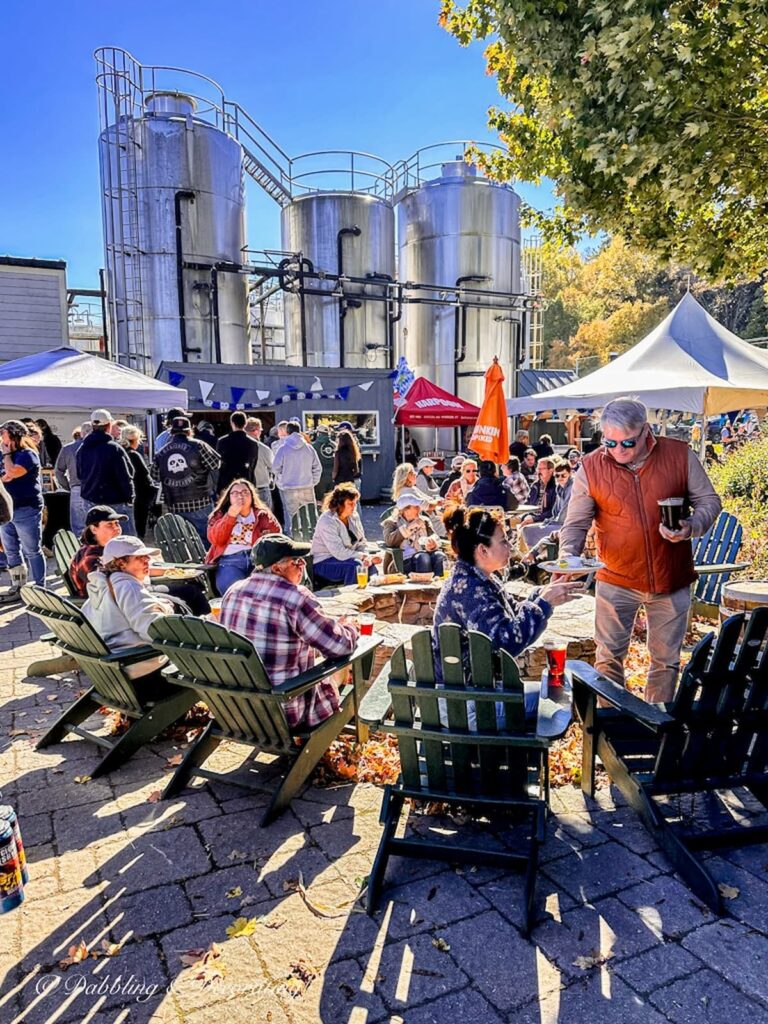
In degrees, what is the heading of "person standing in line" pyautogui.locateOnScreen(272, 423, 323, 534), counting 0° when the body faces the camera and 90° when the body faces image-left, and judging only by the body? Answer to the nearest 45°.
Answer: approximately 180°

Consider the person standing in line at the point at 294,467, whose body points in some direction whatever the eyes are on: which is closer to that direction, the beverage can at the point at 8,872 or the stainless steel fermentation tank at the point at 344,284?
the stainless steel fermentation tank

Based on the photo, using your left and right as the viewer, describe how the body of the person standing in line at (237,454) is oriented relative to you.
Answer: facing away from the viewer

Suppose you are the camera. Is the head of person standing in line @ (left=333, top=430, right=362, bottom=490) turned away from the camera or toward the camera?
away from the camera

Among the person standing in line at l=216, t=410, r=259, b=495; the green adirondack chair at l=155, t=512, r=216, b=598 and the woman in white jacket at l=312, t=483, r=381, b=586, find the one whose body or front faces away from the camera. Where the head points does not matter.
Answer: the person standing in line

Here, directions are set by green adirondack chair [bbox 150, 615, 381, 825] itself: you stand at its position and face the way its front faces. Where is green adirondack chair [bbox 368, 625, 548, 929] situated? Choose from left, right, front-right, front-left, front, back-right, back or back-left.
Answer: right

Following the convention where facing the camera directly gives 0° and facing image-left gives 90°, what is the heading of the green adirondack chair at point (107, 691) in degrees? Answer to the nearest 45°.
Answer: approximately 225°

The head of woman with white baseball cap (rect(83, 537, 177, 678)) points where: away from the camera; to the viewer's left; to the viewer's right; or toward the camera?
to the viewer's right

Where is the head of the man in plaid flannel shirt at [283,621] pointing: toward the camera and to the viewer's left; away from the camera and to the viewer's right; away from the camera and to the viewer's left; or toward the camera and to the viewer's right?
away from the camera and to the viewer's right

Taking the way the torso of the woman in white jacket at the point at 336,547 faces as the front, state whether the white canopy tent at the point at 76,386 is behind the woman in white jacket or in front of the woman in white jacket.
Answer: behind

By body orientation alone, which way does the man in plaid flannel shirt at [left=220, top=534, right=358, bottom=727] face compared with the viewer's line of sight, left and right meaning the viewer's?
facing away from the viewer and to the right of the viewer

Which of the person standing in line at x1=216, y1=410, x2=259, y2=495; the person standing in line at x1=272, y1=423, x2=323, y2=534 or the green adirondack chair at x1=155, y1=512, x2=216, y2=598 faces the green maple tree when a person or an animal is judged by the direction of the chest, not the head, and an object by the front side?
the green adirondack chair

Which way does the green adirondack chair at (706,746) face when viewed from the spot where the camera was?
facing away from the viewer and to the left of the viewer

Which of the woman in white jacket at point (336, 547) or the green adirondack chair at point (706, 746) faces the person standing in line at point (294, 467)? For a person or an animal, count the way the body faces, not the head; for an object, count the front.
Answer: the green adirondack chair

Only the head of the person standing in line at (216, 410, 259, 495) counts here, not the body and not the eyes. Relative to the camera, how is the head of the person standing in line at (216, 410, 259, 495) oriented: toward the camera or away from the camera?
away from the camera

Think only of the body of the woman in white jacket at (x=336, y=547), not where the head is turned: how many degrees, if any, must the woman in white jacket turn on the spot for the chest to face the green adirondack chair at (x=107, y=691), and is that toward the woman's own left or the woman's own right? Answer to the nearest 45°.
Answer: approximately 90° to the woman's own right

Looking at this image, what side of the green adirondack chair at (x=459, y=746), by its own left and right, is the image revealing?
back

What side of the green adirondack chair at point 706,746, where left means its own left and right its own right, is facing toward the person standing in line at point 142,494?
front

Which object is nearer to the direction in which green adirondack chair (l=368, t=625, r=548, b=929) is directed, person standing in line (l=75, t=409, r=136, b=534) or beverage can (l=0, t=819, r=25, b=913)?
the person standing in line

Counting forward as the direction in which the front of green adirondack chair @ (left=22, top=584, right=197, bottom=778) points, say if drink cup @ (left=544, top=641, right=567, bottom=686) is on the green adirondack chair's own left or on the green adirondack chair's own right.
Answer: on the green adirondack chair's own right
